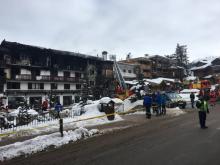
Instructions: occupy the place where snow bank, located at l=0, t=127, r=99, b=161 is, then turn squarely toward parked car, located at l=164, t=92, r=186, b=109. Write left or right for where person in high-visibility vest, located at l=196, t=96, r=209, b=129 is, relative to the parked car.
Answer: right

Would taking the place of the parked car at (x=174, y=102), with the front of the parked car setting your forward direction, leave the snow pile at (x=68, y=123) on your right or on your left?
on your right

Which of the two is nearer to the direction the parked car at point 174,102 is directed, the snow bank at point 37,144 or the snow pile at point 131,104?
the snow bank
